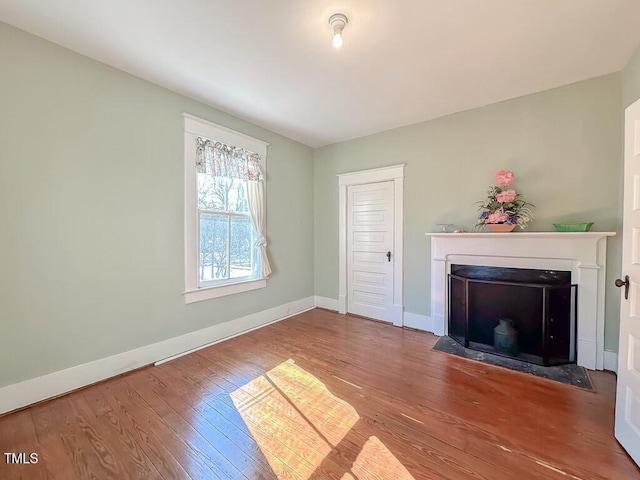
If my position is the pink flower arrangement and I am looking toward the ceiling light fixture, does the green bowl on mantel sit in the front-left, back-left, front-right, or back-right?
back-left

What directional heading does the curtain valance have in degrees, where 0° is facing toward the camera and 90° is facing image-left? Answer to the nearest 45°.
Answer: approximately 315°

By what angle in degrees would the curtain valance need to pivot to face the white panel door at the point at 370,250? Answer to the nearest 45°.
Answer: approximately 45° to its left

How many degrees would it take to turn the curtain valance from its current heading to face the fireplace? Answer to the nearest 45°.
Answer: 0° — it already faces it

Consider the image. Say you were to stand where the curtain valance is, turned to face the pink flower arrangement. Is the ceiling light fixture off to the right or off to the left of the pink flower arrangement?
right

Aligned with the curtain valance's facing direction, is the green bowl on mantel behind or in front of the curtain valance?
in front

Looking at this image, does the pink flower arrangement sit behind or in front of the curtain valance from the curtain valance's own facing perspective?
in front
